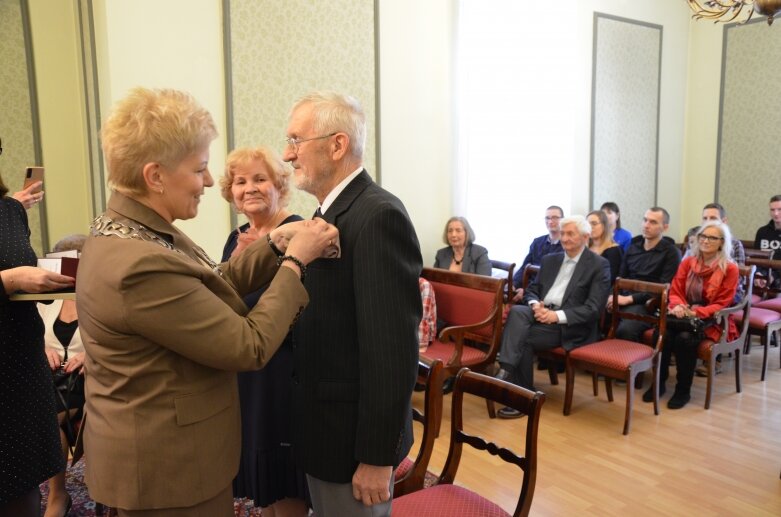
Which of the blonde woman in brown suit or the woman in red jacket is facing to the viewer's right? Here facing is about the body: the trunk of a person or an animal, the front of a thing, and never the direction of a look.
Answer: the blonde woman in brown suit

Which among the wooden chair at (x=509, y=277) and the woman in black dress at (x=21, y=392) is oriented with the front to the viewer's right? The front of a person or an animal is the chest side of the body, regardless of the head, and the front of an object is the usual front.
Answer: the woman in black dress

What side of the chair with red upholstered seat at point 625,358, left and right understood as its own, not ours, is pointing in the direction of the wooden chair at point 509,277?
right

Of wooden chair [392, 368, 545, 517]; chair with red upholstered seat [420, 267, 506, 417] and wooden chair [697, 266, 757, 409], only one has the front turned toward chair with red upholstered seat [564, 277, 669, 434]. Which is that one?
wooden chair [697, 266, 757, 409]

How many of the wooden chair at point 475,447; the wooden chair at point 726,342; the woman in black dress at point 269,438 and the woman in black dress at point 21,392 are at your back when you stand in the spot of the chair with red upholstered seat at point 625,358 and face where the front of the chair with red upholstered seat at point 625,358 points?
1

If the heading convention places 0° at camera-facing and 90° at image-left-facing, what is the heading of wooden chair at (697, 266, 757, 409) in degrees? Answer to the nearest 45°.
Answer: approximately 45°

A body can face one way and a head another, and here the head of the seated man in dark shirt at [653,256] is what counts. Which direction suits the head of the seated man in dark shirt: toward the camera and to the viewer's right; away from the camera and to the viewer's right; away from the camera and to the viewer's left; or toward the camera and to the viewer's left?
toward the camera and to the viewer's left

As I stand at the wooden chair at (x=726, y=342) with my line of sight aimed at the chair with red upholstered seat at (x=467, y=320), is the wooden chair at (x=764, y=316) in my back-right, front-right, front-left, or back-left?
back-right

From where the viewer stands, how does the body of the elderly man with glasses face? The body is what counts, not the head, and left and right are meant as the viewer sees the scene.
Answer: facing to the left of the viewer

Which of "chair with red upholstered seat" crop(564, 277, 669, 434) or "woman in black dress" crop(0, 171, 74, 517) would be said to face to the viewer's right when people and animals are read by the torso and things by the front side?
the woman in black dress

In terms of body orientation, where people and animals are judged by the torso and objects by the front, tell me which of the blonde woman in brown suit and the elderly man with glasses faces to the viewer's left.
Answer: the elderly man with glasses

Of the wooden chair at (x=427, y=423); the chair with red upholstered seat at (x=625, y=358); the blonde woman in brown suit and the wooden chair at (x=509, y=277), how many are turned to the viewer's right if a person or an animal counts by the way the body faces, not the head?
1

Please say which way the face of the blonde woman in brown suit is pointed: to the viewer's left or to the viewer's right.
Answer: to the viewer's right
